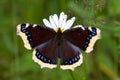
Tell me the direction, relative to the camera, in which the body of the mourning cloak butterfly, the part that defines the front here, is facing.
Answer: away from the camera
